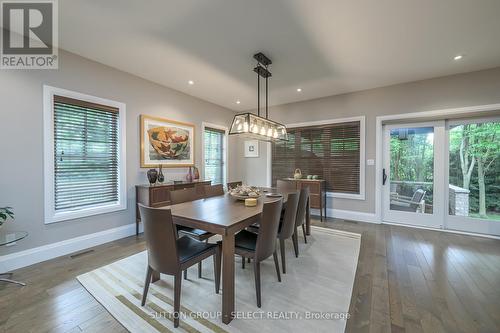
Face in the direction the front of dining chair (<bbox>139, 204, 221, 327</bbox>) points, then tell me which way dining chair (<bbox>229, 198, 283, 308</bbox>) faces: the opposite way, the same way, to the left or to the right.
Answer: to the left

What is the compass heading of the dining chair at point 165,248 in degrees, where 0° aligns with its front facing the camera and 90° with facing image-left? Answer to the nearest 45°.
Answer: approximately 225°

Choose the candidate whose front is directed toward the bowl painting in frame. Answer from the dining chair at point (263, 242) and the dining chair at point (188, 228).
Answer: the dining chair at point (263, 242)

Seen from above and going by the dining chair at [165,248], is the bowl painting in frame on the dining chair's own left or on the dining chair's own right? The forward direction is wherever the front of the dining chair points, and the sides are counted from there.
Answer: on the dining chair's own left

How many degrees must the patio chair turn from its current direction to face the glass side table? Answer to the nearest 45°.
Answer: approximately 45° to its left

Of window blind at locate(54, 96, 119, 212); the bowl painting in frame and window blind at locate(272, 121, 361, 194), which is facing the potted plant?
window blind at locate(272, 121, 361, 194)

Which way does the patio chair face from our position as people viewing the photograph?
facing to the left of the viewer

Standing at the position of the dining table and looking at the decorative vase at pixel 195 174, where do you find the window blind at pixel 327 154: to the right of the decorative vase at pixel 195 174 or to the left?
right
